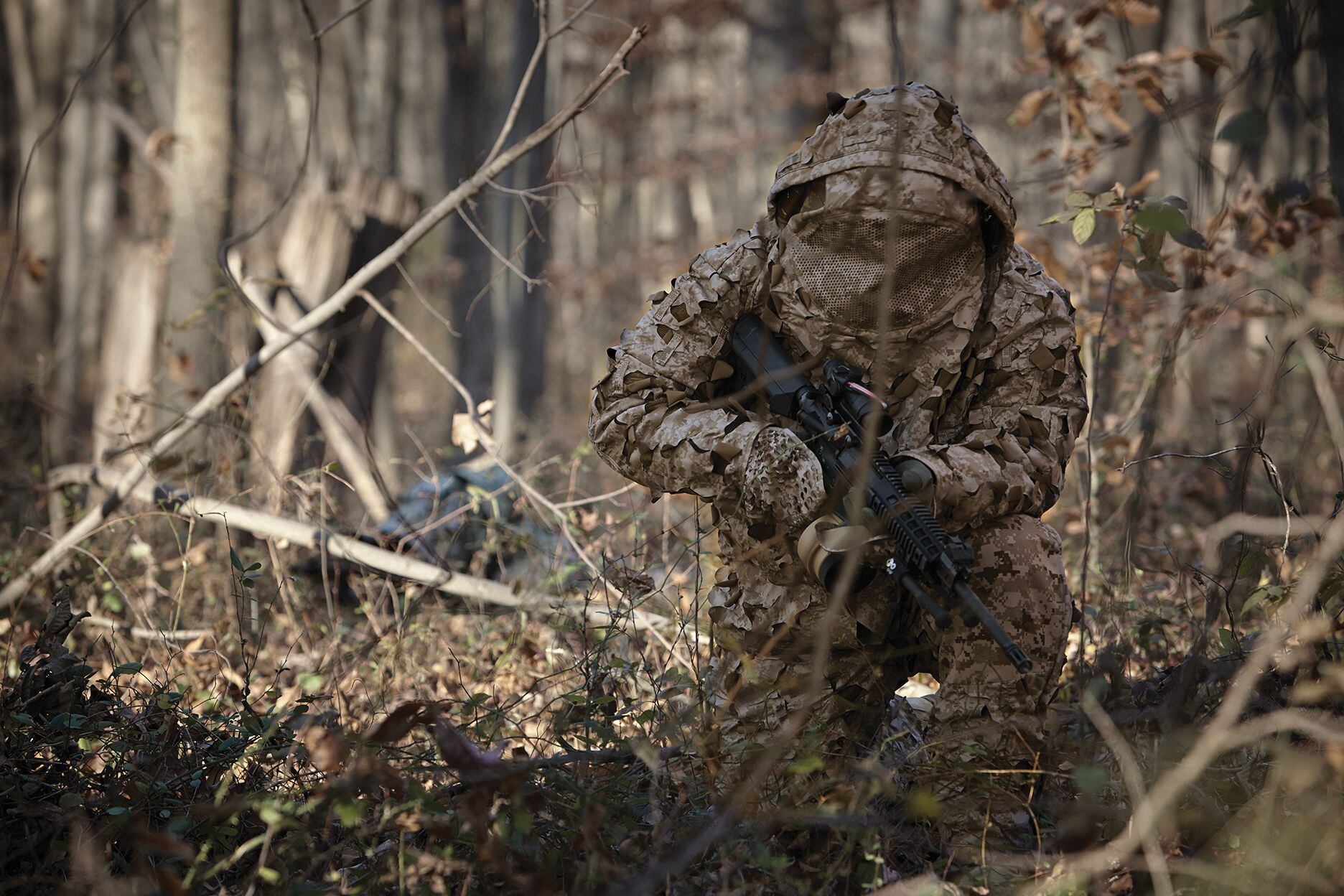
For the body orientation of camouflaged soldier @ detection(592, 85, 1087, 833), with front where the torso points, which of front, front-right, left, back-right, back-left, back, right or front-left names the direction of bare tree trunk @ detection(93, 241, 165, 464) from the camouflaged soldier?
back-right

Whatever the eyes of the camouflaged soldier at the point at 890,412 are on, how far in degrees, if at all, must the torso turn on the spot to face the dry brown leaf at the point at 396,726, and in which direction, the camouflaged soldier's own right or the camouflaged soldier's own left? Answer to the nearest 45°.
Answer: approximately 45° to the camouflaged soldier's own right

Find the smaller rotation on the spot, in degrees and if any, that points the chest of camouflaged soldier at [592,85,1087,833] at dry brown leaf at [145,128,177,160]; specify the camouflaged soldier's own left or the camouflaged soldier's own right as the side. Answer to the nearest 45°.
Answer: approximately 135° to the camouflaged soldier's own right

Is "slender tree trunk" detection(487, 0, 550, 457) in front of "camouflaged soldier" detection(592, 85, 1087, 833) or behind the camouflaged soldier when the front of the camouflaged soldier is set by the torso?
behind

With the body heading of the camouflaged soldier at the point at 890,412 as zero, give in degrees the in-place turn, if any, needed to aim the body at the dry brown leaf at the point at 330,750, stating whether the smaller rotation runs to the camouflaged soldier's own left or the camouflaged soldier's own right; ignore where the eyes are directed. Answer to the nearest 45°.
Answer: approximately 45° to the camouflaged soldier's own right

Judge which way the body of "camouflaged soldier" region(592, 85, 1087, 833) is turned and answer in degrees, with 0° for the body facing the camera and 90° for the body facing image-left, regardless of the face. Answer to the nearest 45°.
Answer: approximately 0°

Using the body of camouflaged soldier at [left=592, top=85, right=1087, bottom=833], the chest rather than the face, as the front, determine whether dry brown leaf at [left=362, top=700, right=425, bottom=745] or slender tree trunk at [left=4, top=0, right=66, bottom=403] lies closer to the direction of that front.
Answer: the dry brown leaf

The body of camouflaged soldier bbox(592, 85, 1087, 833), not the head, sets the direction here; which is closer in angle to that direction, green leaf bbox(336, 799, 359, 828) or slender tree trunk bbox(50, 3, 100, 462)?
the green leaf
